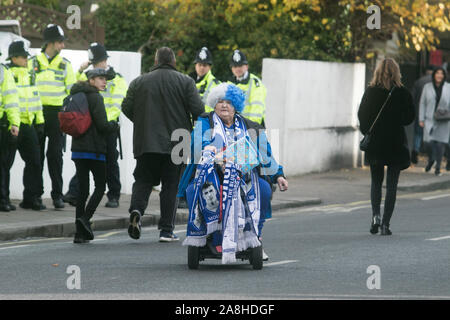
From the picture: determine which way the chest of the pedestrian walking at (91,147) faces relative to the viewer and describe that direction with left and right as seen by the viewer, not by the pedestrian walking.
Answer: facing away from the viewer and to the right of the viewer

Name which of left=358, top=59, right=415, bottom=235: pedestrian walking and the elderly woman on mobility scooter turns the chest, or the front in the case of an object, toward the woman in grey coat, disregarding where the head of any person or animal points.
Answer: the pedestrian walking

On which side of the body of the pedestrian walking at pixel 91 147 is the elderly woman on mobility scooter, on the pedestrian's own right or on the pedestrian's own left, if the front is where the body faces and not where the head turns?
on the pedestrian's own right

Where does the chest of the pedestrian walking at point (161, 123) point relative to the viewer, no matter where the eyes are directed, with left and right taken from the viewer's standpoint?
facing away from the viewer

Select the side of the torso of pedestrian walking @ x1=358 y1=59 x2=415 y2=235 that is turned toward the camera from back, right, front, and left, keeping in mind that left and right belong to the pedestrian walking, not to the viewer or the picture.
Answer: back

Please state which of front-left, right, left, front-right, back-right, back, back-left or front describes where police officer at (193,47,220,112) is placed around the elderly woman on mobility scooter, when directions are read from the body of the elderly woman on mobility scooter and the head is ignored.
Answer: back

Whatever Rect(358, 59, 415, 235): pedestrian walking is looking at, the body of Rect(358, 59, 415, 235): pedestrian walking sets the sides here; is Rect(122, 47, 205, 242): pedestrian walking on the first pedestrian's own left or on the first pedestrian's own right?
on the first pedestrian's own left

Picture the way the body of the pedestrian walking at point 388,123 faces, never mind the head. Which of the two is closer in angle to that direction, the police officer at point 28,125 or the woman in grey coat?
the woman in grey coat
